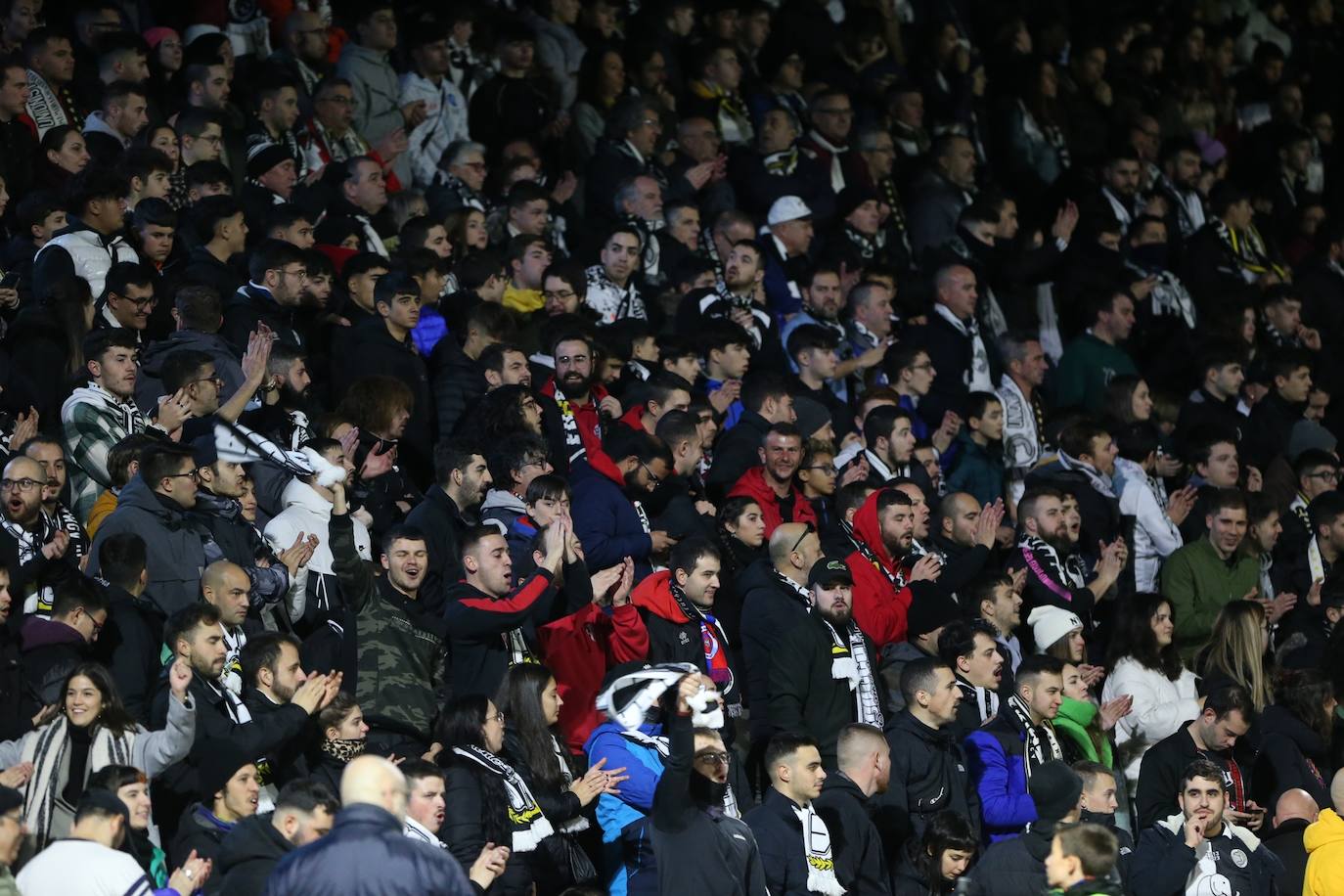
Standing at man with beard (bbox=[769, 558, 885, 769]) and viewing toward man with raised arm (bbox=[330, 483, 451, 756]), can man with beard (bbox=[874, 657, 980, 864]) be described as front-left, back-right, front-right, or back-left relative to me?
back-left

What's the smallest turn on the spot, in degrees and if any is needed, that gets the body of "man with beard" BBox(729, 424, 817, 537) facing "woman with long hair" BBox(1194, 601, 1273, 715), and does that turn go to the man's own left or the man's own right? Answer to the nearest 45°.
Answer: approximately 45° to the man's own left

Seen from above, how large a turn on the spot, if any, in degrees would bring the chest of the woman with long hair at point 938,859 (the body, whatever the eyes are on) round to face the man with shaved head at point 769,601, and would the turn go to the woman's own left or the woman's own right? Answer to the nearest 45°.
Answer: approximately 180°

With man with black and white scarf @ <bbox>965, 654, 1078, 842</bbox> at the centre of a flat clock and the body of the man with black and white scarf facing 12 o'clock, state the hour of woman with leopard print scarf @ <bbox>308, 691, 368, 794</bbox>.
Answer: The woman with leopard print scarf is roughly at 3 o'clock from the man with black and white scarf.
